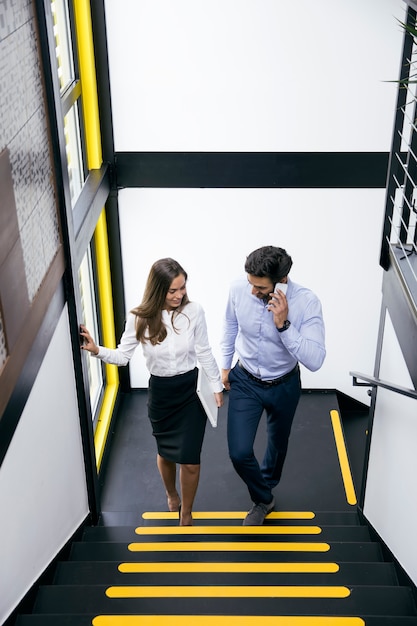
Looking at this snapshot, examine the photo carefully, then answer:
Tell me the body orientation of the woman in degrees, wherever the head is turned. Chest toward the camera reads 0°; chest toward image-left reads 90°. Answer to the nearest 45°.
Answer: approximately 0°
